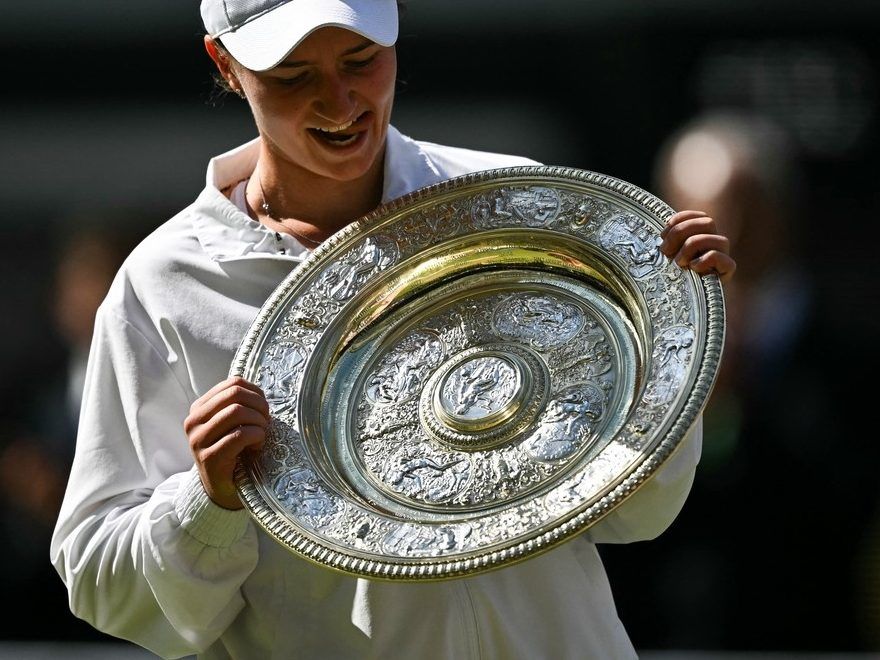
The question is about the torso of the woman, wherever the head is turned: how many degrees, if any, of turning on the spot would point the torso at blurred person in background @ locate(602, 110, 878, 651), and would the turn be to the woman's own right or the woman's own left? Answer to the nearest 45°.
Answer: approximately 135° to the woman's own left

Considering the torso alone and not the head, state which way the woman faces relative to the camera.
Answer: toward the camera

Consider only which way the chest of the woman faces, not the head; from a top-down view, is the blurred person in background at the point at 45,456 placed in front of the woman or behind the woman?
behind
